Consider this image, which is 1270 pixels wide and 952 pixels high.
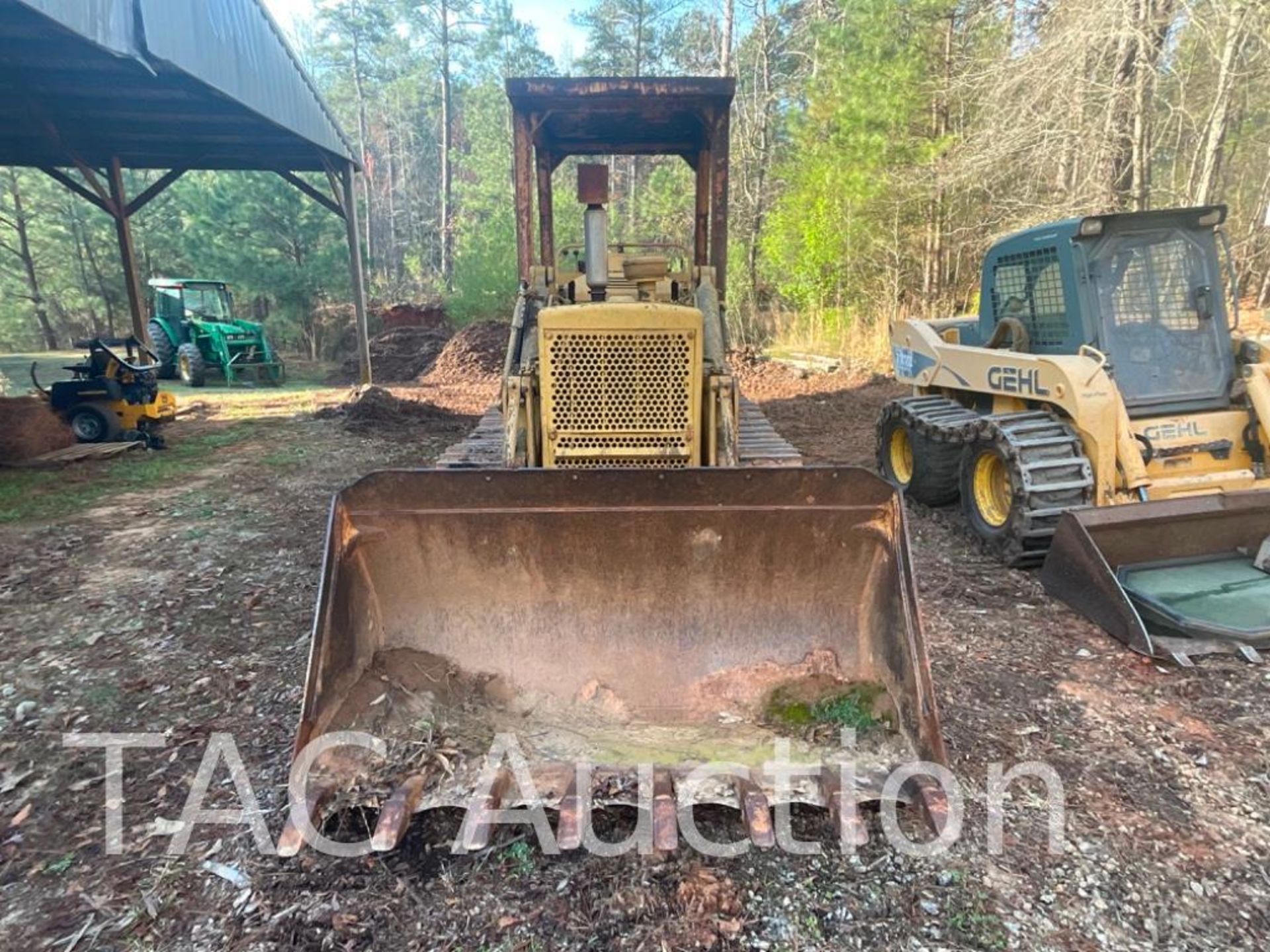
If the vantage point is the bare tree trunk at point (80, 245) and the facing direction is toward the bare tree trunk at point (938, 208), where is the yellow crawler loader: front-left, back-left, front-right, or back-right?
front-right

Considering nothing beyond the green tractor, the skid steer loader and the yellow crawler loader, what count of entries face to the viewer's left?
0

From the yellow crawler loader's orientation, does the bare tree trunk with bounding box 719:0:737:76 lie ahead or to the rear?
to the rear

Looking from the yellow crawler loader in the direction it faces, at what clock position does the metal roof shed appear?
The metal roof shed is roughly at 5 o'clock from the yellow crawler loader.

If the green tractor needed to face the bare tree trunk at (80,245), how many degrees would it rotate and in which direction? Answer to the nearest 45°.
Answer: approximately 135° to its left

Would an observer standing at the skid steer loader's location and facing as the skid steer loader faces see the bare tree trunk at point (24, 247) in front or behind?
behind

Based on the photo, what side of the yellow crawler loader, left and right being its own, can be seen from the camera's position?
front

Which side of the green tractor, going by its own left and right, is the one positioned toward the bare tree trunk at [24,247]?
back

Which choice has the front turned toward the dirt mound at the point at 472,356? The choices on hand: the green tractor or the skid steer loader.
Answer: the green tractor

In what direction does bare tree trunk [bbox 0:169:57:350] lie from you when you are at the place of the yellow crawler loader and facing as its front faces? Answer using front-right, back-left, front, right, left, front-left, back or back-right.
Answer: back-right

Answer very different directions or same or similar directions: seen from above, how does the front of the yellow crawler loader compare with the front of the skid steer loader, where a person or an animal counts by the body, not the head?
same or similar directions

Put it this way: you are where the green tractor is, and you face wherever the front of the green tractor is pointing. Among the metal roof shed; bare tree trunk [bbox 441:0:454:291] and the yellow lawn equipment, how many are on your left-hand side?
1

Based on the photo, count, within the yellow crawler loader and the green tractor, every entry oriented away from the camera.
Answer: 0

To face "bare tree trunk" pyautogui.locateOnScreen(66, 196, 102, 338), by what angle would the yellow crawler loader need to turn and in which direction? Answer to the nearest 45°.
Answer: approximately 135° to its right

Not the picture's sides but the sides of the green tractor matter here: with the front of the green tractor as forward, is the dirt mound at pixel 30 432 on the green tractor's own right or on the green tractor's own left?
on the green tractor's own right

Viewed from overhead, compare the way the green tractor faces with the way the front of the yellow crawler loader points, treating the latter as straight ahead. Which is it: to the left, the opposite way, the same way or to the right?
to the left

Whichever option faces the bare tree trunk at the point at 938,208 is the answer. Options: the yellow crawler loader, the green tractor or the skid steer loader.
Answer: the green tractor

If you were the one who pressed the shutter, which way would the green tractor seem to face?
facing the viewer and to the right of the viewer

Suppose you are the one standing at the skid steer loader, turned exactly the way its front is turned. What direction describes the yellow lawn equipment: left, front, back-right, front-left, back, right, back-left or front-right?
back-right
